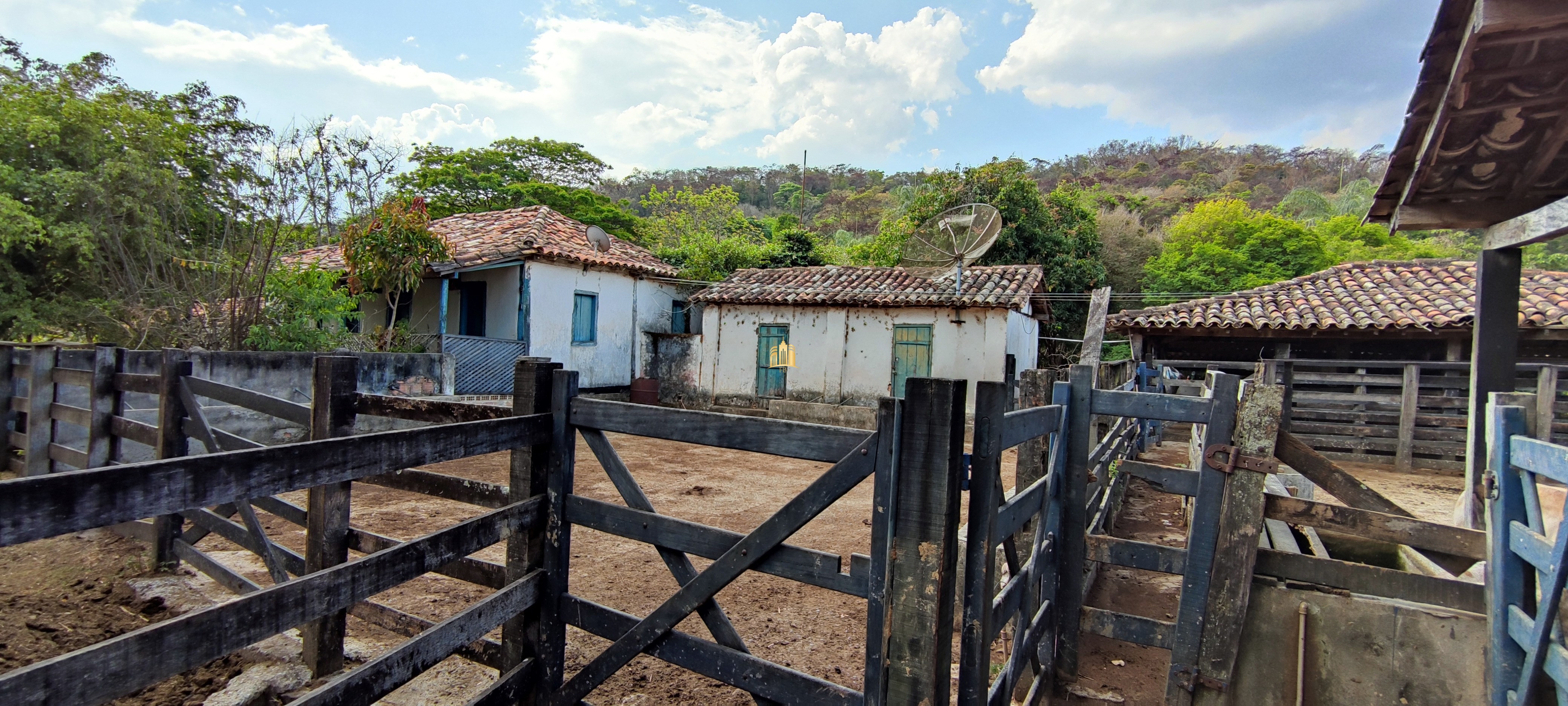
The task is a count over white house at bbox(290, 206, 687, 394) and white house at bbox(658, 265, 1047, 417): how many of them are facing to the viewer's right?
0

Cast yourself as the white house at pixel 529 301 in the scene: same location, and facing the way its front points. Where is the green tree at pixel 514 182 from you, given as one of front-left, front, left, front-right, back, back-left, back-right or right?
back-right

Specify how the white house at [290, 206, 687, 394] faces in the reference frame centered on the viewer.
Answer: facing the viewer and to the left of the viewer

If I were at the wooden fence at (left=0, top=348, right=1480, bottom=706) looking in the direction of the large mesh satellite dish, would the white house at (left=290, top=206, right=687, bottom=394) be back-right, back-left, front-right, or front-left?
front-left

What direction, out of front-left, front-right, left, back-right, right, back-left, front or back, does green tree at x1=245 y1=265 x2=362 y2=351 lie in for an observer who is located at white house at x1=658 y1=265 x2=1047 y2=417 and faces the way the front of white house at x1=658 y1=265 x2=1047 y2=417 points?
front-right

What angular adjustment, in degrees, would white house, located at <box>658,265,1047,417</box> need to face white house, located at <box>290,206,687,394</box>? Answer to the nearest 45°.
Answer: approximately 90° to its right

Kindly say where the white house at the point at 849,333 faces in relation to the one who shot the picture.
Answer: facing the viewer

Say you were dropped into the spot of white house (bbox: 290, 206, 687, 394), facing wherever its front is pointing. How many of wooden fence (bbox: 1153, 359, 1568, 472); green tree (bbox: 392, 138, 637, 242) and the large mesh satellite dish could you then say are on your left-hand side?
2

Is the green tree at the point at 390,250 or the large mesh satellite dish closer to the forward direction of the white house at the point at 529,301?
the green tree

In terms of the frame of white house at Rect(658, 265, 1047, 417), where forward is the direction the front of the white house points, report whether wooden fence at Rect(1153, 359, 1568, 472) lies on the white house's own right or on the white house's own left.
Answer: on the white house's own left

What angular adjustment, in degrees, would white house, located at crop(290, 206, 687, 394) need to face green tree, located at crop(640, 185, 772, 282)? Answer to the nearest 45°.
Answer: approximately 180°

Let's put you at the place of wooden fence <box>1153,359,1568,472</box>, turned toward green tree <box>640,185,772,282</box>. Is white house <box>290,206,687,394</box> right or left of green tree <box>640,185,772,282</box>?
left

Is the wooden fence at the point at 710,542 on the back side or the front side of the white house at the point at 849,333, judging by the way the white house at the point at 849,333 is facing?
on the front side

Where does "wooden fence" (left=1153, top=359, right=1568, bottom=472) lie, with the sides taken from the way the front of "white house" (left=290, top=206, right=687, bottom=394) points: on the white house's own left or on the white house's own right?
on the white house's own left
